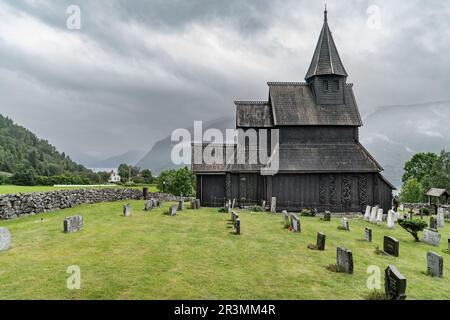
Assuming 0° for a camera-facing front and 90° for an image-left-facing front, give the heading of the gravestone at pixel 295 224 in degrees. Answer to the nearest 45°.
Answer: approximately 45°

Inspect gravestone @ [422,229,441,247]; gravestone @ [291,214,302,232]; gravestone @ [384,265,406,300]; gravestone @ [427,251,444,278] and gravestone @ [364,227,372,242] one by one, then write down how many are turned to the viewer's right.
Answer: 0

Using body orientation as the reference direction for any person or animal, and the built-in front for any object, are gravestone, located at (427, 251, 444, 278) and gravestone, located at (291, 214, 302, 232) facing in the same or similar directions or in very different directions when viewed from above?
same or similar directions

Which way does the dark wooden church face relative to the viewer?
to the viewer's right

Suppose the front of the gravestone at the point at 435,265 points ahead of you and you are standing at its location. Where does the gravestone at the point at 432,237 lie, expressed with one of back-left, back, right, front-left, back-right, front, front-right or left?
back-right

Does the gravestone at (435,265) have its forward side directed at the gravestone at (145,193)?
no

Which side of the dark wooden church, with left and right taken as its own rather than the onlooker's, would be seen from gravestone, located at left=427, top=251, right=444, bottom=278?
right

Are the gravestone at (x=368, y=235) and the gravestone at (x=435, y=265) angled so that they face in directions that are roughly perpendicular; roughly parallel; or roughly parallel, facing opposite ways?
roughly parallel

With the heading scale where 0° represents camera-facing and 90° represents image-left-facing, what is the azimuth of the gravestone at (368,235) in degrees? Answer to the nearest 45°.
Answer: approximately 45°

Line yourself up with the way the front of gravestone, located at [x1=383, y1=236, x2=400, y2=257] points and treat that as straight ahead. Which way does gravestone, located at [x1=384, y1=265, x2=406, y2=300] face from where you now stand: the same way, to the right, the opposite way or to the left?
the same way

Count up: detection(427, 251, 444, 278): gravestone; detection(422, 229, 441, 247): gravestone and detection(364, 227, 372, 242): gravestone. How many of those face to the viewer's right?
0

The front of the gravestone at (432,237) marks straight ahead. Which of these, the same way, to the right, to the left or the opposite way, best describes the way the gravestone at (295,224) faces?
the same way

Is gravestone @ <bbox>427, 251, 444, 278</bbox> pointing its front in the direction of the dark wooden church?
no

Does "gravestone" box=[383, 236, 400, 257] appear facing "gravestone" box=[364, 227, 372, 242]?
no

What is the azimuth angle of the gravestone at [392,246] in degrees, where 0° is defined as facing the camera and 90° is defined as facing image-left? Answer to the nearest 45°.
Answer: approximately 45°
